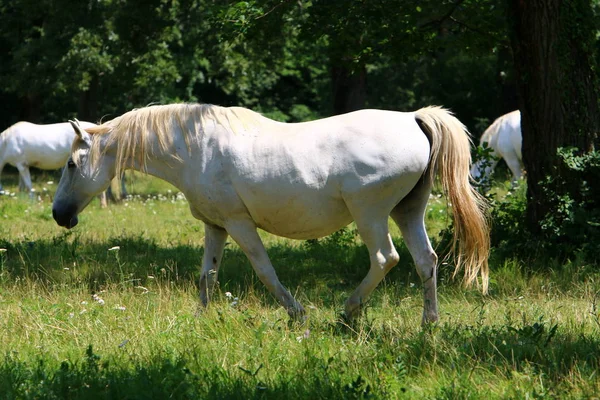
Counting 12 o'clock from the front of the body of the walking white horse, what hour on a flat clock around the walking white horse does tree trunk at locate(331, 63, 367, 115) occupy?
The tree trunk is roughly at 3 o'clock from the walking white horse.

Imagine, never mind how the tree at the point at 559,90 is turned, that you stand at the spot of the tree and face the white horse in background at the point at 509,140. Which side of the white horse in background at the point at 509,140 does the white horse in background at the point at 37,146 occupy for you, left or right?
left

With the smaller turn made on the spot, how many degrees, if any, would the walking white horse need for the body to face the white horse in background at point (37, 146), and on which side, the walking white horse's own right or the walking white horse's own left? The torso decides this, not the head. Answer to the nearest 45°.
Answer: approximately 45° to the walking white horse's own right

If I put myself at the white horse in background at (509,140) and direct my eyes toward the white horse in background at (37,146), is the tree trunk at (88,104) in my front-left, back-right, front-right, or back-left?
front-right

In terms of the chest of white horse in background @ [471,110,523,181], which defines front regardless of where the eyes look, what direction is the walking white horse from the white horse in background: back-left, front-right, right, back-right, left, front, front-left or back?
left

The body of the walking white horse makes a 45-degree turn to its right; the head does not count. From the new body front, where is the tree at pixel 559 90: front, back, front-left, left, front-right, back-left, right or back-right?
right

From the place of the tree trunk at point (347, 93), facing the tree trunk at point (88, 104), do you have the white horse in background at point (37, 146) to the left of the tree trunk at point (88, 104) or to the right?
left

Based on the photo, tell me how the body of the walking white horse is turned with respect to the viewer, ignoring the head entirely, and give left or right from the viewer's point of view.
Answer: facing to the left of the viewer

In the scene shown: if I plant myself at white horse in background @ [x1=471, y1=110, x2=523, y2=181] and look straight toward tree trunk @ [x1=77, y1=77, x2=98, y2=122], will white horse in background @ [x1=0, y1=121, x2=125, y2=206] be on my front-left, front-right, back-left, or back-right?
front-left
